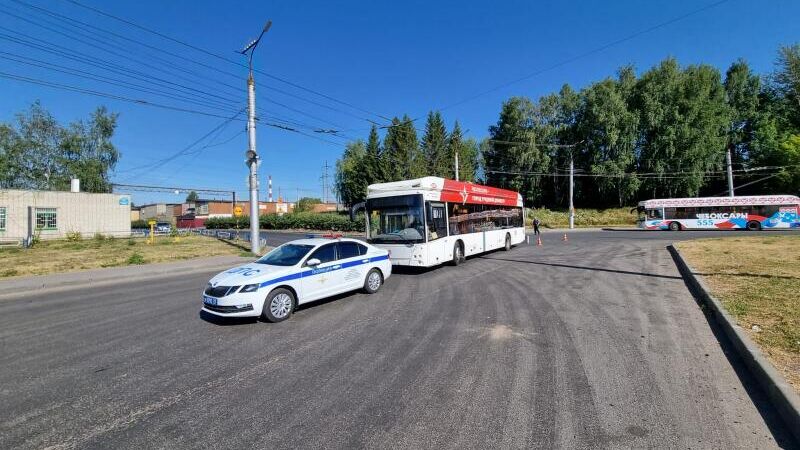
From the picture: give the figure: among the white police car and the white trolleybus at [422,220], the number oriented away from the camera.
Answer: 0

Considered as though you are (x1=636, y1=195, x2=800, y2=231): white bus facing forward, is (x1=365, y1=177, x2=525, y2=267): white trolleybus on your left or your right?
on your left

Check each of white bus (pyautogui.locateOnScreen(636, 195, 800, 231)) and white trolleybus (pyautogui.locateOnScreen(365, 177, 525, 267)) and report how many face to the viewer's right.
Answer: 0

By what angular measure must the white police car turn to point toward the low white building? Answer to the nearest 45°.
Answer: approximately 90° to its right

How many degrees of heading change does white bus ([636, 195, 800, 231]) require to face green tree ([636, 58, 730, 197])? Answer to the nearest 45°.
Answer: approximately 90° to its right

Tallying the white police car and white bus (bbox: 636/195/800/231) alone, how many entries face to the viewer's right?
0

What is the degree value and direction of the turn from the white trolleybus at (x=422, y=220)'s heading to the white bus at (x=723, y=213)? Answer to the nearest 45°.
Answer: approximately 180°

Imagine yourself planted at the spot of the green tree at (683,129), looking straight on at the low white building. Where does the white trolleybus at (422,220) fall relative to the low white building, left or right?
left

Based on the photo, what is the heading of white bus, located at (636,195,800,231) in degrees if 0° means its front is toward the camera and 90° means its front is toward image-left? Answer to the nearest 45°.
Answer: approximately 90°

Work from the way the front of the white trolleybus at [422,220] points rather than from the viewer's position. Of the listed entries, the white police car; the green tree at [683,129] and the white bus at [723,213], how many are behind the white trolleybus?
2

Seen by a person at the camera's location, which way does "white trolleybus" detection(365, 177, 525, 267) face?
facing the viewer and to the left of the viewer

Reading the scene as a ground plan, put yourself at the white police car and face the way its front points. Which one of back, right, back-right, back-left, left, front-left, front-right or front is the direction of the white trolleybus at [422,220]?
back

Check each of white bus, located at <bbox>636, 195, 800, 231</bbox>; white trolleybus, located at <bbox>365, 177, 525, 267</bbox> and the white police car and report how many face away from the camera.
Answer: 0

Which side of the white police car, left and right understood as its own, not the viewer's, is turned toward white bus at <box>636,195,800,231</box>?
back
